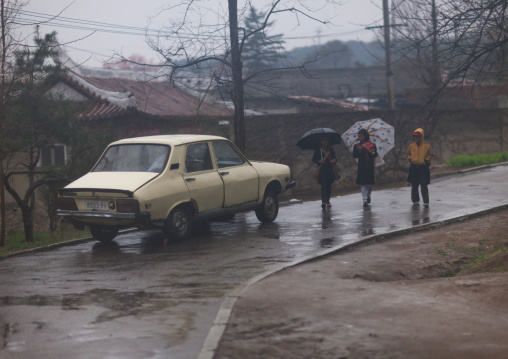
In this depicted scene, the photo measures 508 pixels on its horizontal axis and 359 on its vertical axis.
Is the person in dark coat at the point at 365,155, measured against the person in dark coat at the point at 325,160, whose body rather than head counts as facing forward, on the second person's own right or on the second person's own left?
on the second person's own left

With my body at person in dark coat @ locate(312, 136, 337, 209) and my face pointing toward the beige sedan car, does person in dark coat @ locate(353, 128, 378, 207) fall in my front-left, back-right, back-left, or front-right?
back-left

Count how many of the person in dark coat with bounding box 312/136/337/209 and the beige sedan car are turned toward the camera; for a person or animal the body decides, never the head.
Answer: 1

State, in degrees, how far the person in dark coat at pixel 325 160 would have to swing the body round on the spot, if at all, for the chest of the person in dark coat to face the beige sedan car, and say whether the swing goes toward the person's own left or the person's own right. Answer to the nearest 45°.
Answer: approximately 45° to the person's own right

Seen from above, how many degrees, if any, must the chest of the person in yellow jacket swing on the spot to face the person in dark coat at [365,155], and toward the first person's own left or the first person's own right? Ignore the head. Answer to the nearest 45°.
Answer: approximately 90° to the first person's own right

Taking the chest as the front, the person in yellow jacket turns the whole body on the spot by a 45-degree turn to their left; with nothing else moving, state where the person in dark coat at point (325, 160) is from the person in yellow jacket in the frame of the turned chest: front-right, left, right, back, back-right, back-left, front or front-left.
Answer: back-right

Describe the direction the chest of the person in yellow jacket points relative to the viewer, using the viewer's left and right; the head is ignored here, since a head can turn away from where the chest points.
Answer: facing the viewer

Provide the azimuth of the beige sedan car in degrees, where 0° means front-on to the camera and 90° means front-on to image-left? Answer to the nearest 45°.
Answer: approximately 225°

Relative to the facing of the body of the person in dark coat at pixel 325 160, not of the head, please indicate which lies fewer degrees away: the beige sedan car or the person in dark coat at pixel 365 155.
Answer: the beige sedan car

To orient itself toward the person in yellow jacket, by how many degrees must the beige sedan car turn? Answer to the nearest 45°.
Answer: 0° — it already faces them
